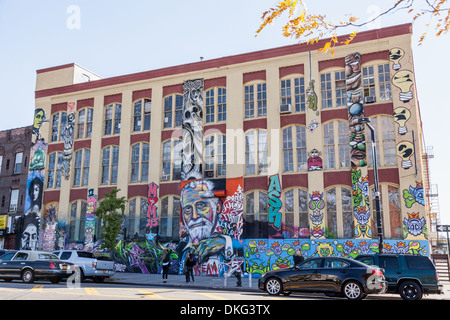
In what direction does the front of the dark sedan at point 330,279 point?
to the viewer's left

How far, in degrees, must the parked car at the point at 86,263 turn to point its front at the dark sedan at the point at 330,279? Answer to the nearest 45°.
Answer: approximately 180°

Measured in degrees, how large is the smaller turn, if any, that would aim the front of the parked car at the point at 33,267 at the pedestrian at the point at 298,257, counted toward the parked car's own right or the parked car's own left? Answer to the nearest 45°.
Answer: approximately 135° to the parked car's own right

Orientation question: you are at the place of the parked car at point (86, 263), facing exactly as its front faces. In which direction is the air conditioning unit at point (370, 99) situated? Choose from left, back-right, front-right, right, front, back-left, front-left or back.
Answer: back-right

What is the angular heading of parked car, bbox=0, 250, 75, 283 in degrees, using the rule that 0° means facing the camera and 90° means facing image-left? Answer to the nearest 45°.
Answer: approximately 135°

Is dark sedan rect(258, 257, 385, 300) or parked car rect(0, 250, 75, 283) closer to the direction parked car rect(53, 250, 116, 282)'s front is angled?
the parked car

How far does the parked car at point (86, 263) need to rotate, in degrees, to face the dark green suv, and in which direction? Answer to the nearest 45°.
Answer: approximately 180°

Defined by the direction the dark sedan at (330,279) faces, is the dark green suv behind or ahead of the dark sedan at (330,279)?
behind

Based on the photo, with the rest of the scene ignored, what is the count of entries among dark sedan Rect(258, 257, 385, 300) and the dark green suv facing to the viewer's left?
2

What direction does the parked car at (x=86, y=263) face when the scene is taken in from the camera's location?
facing away from the viewer and to the left of the viewer

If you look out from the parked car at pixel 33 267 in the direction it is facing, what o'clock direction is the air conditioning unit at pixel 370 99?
The air conditioning unit is roughly at 5 o'clock from the parked car.

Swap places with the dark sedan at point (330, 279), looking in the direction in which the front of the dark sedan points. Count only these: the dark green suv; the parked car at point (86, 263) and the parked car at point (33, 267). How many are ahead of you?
2

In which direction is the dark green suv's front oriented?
to the viewer's left

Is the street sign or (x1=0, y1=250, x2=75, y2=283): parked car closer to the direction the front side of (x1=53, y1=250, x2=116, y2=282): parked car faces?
the parked car

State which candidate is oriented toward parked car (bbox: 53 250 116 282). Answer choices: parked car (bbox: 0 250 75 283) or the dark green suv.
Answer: the dark green suv
